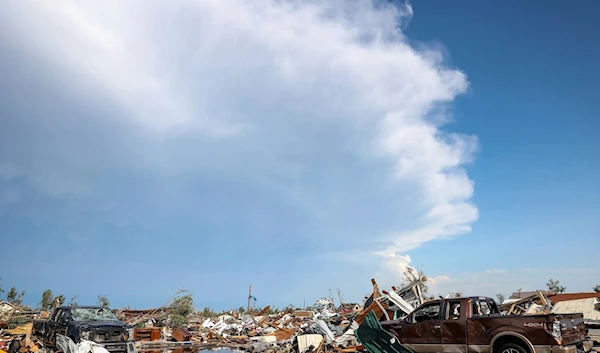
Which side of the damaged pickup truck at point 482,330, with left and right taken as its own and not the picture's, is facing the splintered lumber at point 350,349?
front

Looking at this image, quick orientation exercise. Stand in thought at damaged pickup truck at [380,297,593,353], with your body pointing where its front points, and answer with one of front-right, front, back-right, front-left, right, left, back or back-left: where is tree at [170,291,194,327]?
front

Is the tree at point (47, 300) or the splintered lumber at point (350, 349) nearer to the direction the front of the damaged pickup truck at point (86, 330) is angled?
the splintered lumber

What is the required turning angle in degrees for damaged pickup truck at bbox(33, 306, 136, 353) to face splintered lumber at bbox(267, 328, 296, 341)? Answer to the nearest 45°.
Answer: approximately 90° to its left

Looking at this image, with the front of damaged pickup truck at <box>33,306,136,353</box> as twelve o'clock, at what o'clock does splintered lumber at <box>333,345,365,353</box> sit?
The splintered lumber is roughly at 11 o'clock from the damaged pickup truck.

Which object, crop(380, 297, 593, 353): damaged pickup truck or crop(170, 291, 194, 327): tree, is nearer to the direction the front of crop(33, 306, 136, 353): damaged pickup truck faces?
the damaged pickup truck

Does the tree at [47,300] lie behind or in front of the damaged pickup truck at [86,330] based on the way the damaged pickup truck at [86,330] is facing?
behind

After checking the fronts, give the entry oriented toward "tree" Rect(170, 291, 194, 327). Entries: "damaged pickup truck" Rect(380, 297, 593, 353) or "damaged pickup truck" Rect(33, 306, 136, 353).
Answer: "damaged pickup truck" Rect(380, 297, 593, 353)

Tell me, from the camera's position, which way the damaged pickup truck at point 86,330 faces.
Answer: facing the viewer and to the right of the viewer

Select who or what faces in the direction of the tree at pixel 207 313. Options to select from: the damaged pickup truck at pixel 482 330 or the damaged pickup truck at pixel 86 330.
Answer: the damaged pickup truck at pixel 482 330

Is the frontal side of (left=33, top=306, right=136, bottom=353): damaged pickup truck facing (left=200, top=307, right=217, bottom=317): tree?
no

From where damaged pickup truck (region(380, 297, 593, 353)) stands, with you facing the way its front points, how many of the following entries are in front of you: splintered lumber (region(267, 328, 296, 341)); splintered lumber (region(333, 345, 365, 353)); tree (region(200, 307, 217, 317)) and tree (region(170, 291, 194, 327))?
4

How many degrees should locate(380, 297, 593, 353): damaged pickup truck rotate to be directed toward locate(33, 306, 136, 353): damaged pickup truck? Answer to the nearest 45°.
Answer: approximately 45° to its left

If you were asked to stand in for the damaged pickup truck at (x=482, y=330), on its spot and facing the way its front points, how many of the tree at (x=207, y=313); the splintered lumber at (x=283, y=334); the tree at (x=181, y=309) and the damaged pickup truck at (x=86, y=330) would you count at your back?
0

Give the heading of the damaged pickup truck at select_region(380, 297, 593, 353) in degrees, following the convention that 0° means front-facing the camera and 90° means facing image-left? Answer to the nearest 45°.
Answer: approximately 135°

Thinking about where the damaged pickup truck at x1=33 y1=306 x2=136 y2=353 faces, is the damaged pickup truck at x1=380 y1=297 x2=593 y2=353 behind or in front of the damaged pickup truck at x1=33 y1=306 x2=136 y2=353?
in front
